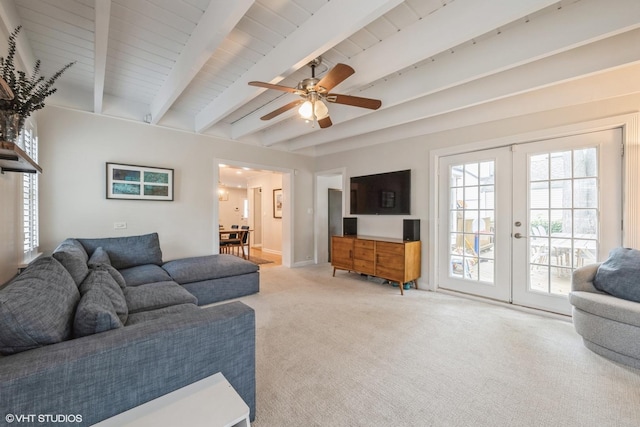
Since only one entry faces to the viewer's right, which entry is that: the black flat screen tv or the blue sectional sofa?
the blue sectional sofa

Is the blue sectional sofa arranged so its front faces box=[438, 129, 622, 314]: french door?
yes

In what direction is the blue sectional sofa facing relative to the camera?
to the viewer's right

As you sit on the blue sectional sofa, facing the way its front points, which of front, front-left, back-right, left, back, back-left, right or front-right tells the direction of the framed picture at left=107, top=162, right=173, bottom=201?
left

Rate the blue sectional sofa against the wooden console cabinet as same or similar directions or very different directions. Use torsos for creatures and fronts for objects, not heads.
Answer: very different directions

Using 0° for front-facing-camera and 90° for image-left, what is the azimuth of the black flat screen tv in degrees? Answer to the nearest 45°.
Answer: approximately 45°

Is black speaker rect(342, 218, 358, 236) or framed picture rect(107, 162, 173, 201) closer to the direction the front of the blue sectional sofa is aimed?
the black speaker

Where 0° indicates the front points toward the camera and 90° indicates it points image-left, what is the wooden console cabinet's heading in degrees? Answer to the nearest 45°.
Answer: approximately 45°

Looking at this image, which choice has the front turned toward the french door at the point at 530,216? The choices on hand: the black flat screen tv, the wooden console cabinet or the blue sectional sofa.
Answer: the blue sectional sofa
